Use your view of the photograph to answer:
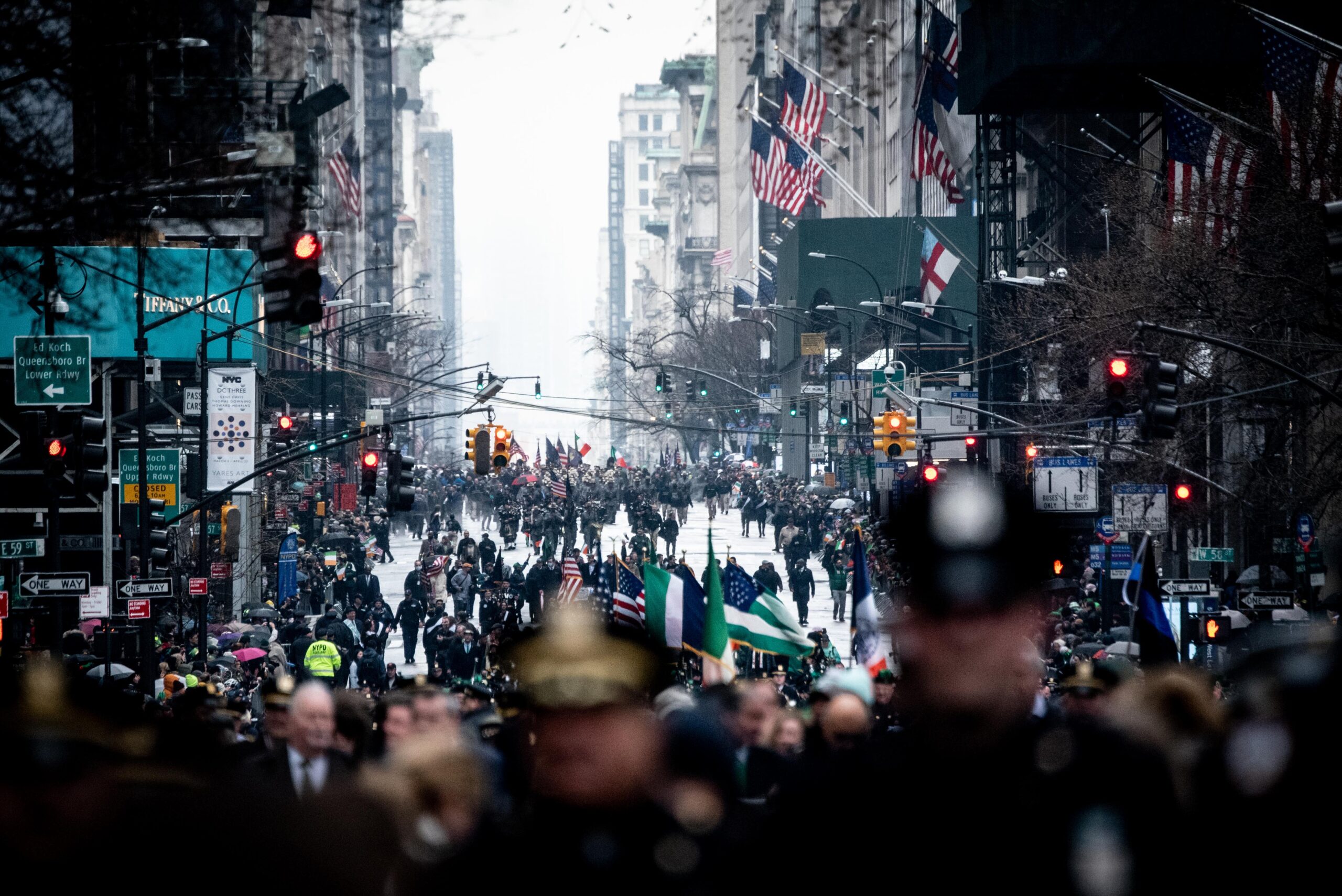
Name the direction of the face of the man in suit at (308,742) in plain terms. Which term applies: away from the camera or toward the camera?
toward the camera

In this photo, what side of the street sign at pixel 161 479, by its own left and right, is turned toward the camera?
front

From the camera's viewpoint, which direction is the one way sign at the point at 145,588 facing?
toward the camera

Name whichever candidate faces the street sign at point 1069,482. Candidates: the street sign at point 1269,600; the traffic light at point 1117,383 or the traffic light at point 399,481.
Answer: the traffic light at point 399,481

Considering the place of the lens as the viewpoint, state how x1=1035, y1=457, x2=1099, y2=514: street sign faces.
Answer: facing the viewer

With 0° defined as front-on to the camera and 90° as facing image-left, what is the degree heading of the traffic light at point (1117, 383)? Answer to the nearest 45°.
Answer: approximately 0°
